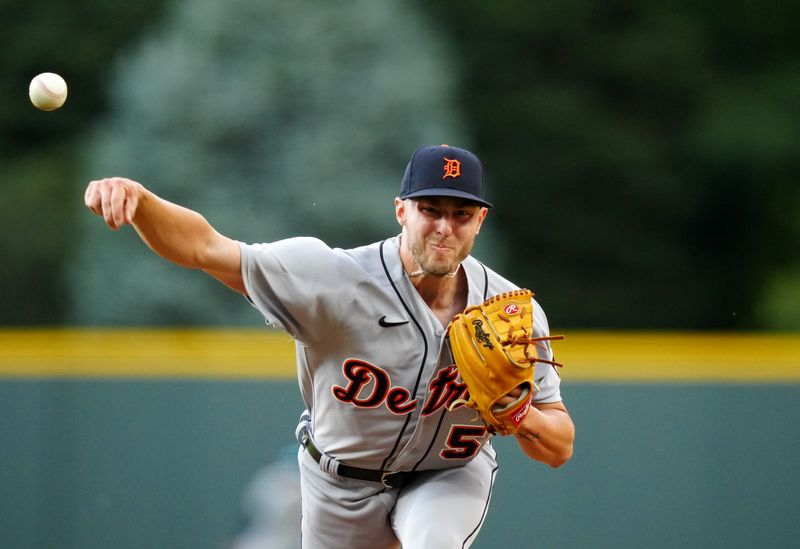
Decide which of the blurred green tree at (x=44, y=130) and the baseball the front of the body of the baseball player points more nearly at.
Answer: the baseball

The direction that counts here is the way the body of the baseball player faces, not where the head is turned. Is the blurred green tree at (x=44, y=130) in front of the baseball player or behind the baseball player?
behind

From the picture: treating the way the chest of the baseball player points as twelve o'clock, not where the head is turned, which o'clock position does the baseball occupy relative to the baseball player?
The baseball is roughly at 3 o'clock from the baseball player.

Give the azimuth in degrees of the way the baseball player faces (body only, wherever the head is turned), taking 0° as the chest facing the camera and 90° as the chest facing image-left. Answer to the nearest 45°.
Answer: approximately 0°

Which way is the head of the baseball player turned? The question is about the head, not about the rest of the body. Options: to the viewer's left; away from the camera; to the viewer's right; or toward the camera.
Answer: toward the camera
